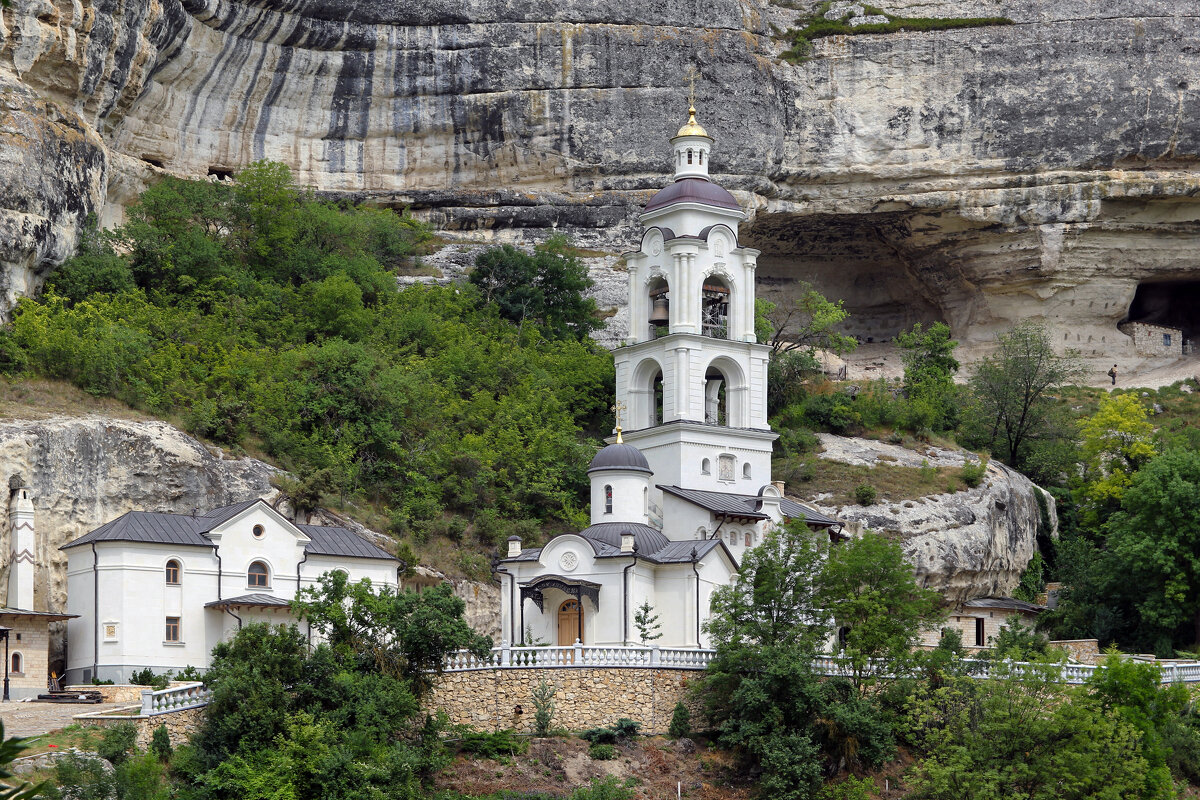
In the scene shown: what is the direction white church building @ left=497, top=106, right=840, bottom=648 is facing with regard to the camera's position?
facing the viewer and to the left of the viewer

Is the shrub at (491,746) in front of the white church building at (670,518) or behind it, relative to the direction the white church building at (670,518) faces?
in front

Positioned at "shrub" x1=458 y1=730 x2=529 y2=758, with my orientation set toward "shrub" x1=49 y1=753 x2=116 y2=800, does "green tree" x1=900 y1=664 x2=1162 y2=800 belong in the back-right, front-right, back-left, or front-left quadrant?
back-left

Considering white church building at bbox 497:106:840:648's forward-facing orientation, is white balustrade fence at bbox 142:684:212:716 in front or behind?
in front

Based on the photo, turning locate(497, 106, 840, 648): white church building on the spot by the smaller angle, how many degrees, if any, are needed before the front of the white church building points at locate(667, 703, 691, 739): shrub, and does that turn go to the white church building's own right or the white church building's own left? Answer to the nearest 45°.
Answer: approximately 45° to the white church building's own left

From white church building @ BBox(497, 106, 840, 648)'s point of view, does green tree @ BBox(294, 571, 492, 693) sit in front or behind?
in front

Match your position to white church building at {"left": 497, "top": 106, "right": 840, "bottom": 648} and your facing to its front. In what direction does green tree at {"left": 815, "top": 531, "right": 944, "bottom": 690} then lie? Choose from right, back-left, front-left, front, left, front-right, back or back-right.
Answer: left

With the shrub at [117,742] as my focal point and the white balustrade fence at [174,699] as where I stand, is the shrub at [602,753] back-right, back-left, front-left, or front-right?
back-left

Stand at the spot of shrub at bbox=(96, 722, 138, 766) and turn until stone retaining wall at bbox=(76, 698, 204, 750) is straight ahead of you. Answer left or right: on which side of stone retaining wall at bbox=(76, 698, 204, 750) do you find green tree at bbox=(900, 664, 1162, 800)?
right

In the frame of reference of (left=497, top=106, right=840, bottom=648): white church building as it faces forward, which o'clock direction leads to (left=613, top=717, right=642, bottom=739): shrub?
The shrub is roughly at 11 o'clock from the white church building.

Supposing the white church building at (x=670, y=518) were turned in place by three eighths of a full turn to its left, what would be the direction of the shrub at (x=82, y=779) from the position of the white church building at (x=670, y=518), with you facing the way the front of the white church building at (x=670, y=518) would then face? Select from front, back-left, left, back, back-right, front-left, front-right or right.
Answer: back-right

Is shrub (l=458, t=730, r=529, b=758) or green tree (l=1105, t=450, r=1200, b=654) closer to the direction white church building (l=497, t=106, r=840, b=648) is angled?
the shrub
